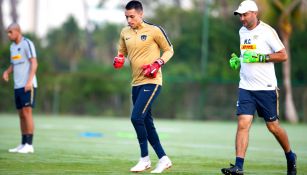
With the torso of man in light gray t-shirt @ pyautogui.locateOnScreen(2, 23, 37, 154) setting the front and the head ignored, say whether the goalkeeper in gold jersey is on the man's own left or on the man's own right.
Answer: on the man's own left

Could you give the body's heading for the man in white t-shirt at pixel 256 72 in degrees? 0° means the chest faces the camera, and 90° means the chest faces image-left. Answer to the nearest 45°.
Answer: approximately 45°

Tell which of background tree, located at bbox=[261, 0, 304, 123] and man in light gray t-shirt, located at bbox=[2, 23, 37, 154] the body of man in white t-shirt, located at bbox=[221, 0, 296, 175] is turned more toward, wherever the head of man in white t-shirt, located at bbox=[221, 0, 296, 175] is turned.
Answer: the man in light gray t-shirt

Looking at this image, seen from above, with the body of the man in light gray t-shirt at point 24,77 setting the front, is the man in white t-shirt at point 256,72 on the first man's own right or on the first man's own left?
on the first man's own left

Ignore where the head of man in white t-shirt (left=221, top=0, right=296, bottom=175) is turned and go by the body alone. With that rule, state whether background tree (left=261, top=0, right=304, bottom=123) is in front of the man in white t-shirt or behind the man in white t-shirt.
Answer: behind

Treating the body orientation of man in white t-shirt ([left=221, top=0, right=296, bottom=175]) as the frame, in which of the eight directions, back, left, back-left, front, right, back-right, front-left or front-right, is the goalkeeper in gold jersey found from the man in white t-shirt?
front-right

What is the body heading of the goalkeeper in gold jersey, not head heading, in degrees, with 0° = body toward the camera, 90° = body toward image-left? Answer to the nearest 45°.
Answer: approximately 45°

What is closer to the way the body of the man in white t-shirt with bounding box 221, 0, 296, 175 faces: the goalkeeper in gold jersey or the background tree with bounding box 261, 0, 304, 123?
the goalkeeper in gold jersey
